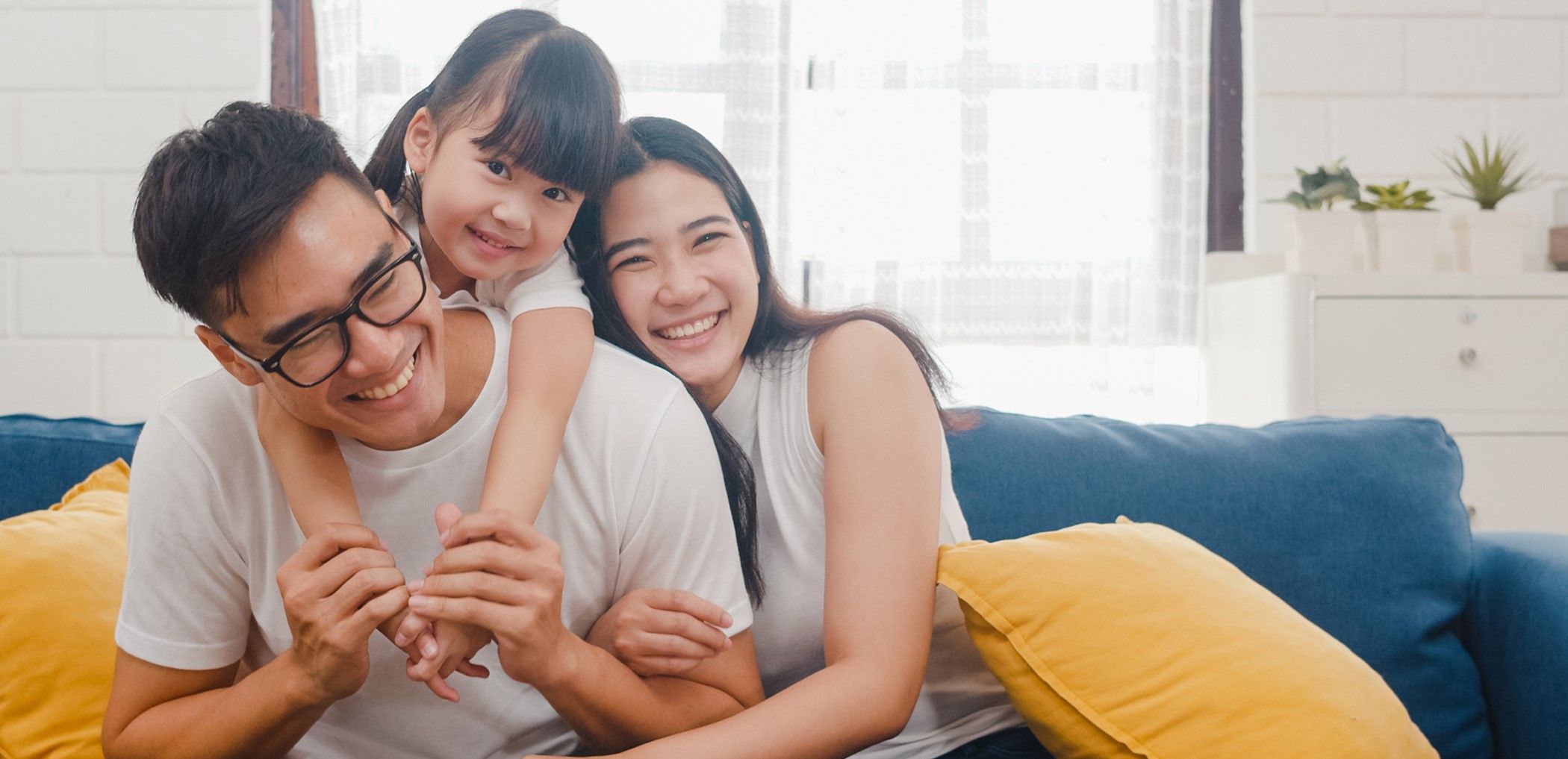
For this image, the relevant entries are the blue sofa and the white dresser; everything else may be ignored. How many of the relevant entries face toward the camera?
2

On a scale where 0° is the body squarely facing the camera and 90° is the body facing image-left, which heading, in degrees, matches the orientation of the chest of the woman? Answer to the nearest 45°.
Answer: approximately 45°

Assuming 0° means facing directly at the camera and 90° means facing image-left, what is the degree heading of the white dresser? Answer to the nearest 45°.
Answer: approximately 0°

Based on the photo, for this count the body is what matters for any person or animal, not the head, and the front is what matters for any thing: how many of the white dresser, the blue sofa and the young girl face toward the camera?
3

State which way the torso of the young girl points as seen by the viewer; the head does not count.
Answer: toward the camera

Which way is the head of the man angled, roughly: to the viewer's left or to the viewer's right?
to the viewer's right

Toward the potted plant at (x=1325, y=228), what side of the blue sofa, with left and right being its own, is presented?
back

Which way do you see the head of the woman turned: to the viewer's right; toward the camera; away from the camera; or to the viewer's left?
toward the camera

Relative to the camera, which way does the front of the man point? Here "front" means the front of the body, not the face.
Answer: toward the camera
